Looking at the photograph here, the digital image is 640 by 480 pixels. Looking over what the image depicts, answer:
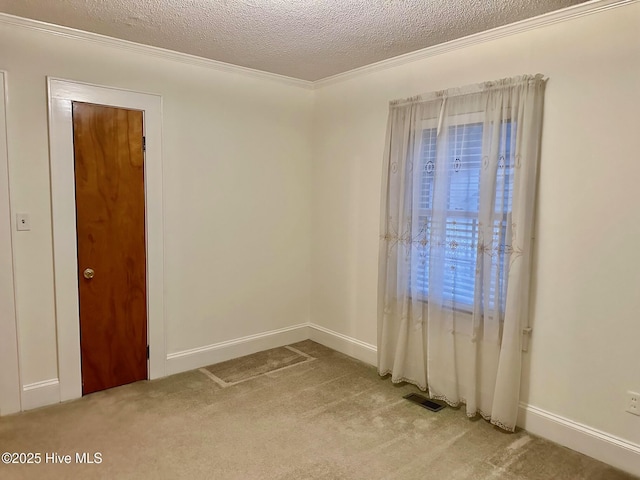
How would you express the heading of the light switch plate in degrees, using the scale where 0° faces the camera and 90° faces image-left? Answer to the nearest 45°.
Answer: approximately 0°

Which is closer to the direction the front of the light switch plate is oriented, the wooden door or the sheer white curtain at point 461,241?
the sheer white curtain

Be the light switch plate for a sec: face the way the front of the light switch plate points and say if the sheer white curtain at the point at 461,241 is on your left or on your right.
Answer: on your left

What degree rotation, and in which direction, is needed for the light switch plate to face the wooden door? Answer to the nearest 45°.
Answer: approximately 90° to its left
